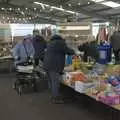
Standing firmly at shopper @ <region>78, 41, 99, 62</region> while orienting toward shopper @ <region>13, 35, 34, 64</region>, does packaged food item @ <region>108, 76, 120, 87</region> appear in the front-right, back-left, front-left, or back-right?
front-left

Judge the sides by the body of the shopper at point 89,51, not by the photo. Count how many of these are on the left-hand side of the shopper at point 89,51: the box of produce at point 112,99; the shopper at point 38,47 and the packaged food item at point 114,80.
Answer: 2

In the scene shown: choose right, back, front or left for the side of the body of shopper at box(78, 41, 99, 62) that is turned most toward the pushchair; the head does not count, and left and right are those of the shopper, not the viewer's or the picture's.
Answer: front

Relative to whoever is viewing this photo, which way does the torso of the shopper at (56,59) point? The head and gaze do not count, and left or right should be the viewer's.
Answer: facing away from the viewer and to the right of the viewer

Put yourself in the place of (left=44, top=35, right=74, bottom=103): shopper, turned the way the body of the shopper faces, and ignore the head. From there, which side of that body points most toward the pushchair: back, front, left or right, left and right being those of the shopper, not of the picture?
left

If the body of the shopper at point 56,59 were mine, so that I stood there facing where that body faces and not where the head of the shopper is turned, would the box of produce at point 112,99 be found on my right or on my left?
on my right

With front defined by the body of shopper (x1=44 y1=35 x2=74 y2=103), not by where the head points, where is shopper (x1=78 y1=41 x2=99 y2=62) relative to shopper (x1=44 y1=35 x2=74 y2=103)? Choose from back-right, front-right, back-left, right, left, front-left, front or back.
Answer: front

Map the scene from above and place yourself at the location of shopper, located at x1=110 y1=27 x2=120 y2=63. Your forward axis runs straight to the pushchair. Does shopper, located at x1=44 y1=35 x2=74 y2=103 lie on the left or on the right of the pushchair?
left

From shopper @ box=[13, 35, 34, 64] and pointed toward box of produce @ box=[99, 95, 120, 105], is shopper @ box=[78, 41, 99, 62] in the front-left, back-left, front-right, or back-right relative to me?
front-left

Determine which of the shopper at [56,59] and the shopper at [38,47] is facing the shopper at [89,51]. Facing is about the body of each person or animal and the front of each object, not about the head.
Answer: the shopper at [56,59]
